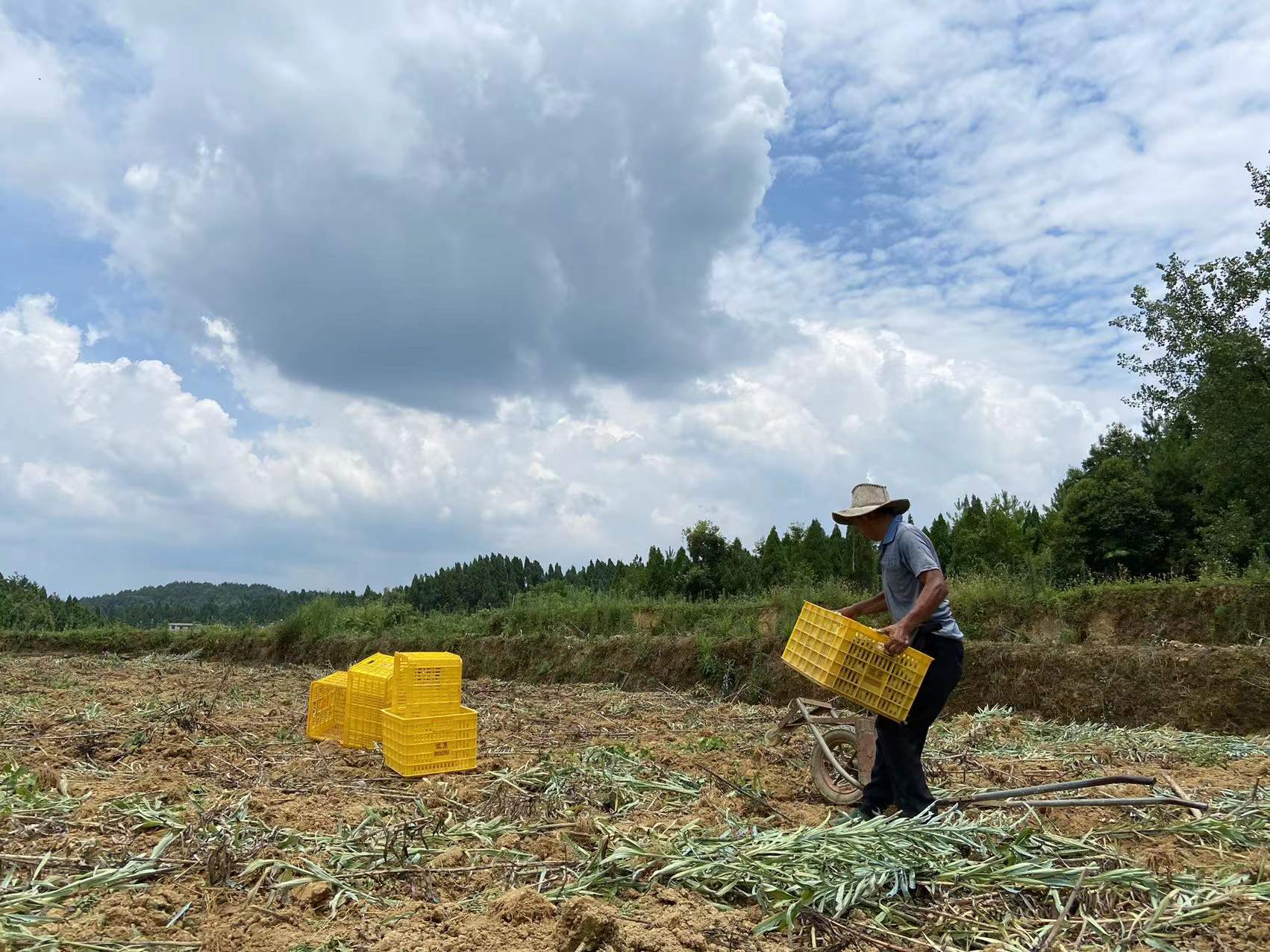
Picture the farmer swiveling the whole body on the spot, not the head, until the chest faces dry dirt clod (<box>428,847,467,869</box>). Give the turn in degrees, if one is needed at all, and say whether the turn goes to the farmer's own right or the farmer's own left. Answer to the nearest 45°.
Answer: approximately 45° to the farmer's own left

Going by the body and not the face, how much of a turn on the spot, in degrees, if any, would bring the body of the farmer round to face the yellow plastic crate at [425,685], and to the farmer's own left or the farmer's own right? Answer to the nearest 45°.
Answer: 0° — they already face it

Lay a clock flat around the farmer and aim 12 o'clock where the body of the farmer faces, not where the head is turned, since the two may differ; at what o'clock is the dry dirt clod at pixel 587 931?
The dry dirt clod is roughly at 10 o'clock from the farmer.

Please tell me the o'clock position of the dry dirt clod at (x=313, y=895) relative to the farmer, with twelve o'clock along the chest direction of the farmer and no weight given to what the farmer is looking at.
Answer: The dry dirt clod is roughly at 11 o'clock from the farmer.

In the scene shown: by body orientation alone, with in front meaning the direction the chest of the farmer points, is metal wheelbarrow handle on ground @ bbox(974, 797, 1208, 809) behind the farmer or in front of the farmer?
behind

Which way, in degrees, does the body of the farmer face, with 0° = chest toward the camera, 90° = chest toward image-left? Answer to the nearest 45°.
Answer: approximately 90°

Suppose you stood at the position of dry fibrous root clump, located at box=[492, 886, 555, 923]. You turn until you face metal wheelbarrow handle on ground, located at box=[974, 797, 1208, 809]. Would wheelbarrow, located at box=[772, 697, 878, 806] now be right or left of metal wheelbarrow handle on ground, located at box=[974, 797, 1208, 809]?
left

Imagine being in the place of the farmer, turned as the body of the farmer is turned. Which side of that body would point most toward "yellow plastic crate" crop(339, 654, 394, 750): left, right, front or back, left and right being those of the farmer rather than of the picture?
front

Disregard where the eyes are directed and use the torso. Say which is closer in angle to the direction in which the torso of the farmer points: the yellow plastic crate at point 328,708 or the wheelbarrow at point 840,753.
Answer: the yellow plastic crate

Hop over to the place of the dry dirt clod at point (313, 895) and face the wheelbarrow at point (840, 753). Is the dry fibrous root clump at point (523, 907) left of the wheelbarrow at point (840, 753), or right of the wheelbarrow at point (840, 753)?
right

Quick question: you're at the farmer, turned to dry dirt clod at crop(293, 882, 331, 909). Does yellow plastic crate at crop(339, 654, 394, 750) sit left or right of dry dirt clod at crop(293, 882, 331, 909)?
right
